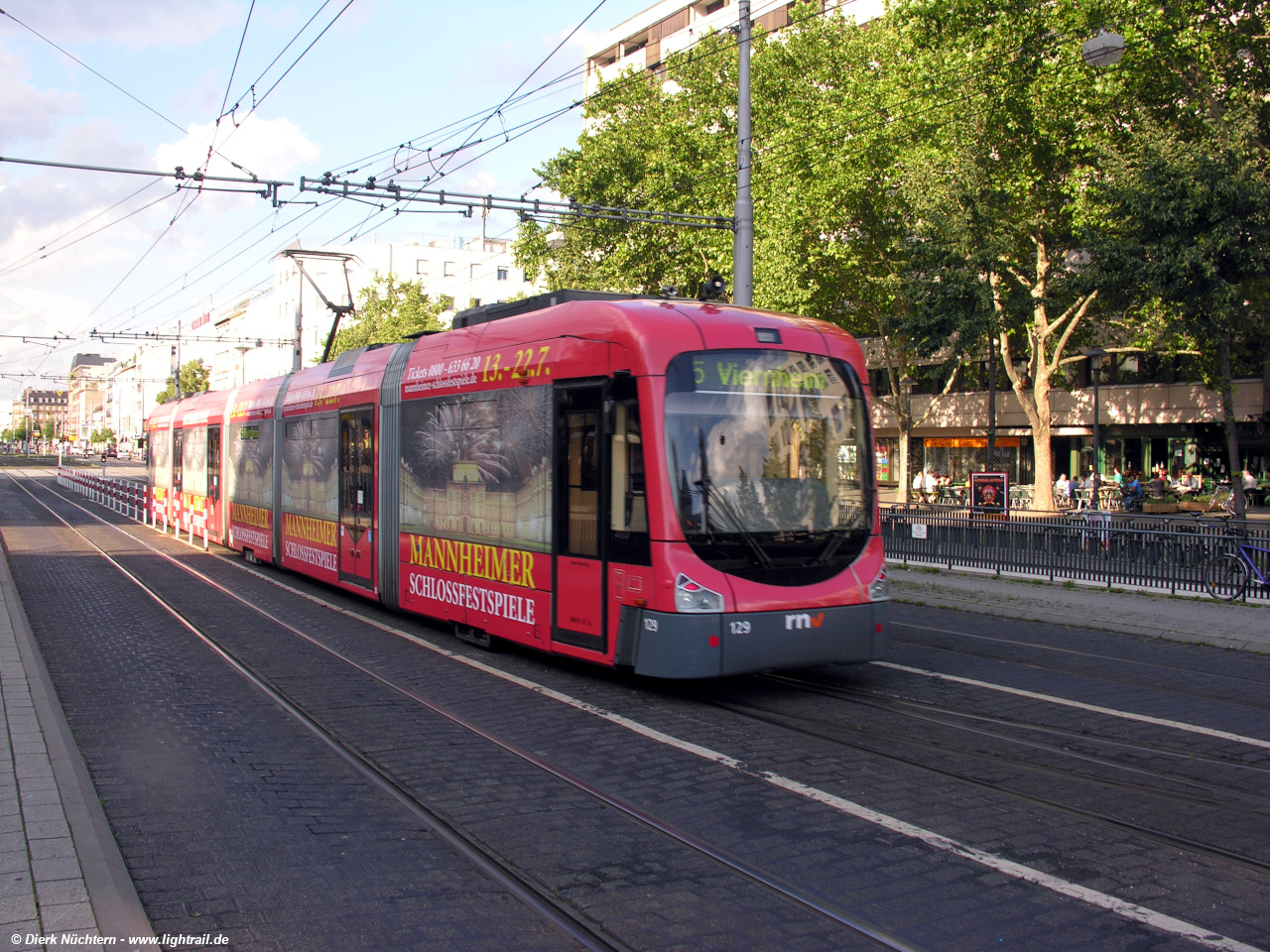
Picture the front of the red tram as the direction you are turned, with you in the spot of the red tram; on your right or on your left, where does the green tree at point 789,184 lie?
on your left

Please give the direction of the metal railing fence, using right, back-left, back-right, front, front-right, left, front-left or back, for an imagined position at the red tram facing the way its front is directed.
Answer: left

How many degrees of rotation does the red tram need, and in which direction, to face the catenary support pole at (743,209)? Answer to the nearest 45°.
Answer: approximately 135° to its left

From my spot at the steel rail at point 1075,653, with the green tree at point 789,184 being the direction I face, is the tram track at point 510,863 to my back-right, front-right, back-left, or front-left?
back-left

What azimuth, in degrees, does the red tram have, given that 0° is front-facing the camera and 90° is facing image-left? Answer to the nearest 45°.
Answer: approximately 315°

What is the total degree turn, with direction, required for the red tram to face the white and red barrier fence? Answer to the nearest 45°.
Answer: approximately 180°
